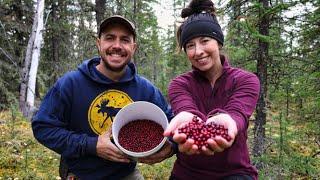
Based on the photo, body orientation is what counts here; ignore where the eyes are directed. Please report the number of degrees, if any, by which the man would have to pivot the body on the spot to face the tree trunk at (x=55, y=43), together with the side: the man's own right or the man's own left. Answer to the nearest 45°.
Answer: approximately 180°

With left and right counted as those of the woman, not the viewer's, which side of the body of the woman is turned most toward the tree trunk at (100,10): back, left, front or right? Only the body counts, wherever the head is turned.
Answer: back

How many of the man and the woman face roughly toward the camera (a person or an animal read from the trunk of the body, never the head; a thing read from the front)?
2

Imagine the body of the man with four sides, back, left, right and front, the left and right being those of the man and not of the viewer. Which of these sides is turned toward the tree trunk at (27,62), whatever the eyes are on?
back

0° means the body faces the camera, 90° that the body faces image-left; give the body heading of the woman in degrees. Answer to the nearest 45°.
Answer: approximately 0°

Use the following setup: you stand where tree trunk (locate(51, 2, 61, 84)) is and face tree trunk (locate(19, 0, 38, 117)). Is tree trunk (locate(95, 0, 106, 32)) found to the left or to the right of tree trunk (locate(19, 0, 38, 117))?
left

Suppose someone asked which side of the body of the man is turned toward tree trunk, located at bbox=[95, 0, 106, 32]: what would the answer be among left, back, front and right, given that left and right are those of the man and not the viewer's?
back

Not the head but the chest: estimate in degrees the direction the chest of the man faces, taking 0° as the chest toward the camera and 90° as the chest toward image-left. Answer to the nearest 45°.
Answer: approximately 0°
